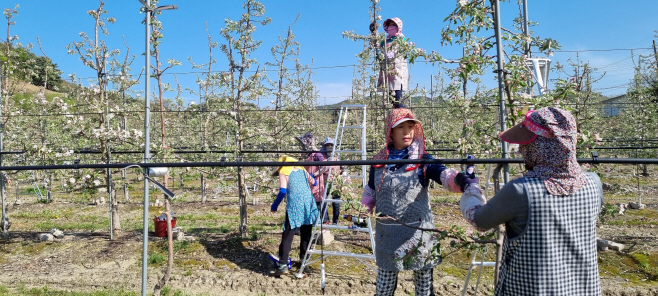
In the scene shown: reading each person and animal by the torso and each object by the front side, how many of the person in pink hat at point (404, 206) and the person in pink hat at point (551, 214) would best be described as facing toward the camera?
1

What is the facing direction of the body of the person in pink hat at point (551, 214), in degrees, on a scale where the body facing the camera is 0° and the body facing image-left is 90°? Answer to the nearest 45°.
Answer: approximately 135°

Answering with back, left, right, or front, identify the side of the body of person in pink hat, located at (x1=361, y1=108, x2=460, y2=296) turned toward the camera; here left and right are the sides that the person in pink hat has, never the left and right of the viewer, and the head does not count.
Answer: front

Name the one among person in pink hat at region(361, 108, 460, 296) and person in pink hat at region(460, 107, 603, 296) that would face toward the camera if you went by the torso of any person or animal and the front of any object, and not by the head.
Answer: person in pink hat at region(361, 108, 460, 296)

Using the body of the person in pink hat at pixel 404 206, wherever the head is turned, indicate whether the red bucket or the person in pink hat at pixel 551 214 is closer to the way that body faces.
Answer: the person in pink hat

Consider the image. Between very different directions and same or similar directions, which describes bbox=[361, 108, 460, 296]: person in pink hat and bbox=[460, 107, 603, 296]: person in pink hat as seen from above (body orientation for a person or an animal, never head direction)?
very different directions

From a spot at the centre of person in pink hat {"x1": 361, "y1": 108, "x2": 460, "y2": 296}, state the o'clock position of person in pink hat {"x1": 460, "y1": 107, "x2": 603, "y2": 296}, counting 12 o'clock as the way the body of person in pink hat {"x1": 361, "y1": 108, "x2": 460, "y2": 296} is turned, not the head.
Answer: person in pink hat {"x1": 460, "y1": 107, "x2": 603, "y2": 296} is roughly at 11 o'clock from person in pink hat {"x1": 361, "y1": 108, "x2": 460, "y2": 296}.

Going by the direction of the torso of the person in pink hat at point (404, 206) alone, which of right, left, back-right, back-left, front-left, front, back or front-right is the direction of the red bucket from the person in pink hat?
back-right

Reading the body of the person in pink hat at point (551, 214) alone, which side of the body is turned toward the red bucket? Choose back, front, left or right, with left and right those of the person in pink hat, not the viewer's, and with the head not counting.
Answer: front

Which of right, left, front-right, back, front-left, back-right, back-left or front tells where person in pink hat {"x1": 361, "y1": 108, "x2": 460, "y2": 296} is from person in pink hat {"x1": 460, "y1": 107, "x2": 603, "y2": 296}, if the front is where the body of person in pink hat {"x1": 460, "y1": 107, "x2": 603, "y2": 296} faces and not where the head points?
front
